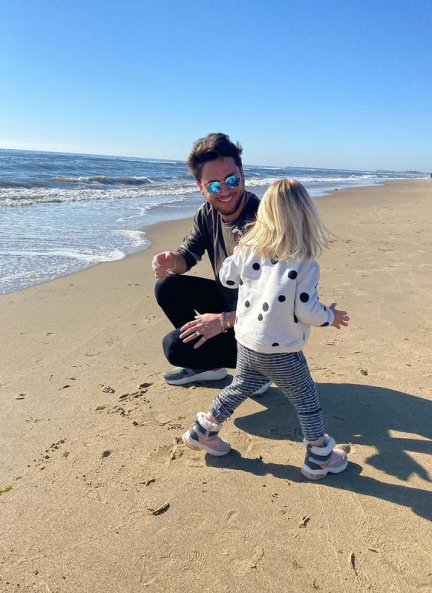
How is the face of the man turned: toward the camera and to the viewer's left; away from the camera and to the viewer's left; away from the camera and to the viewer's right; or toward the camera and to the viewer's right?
toward the camera and to the viewer's right

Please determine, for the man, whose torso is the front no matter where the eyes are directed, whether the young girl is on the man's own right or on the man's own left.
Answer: on the man's own left

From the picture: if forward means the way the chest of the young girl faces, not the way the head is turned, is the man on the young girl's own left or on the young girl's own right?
on the young girl's own left

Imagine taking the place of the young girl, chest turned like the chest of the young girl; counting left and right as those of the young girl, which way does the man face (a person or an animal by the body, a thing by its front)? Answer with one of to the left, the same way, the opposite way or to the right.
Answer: the opposite way

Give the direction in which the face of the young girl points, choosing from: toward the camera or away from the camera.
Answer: away from the camera
